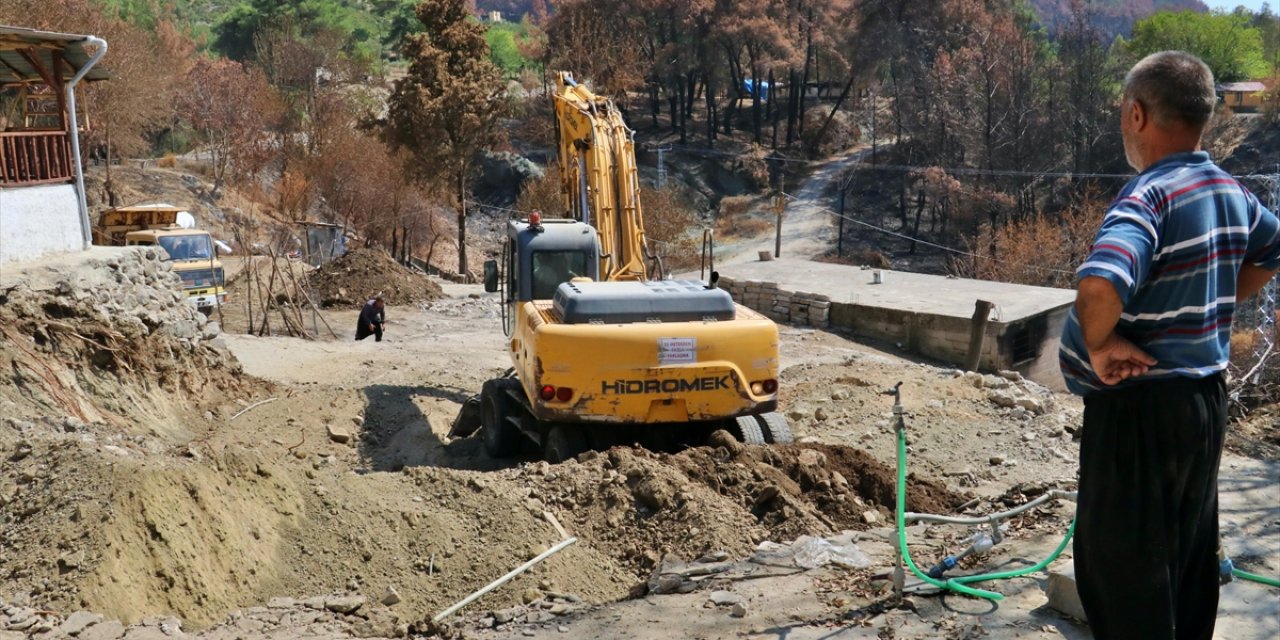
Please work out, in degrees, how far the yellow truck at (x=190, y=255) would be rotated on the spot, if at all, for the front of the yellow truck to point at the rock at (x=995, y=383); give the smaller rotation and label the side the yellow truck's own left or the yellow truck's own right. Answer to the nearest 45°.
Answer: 0° — it already faces it

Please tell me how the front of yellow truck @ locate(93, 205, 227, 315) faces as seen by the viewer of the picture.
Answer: facing the viewer and to the right of the viewer

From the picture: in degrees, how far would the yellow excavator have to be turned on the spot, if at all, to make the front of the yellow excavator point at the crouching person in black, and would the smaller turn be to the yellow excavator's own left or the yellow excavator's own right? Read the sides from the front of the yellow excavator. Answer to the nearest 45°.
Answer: approximately 45° to the yellow excavator's own left

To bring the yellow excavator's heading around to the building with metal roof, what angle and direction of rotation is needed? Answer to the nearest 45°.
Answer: approximately 45° to its left

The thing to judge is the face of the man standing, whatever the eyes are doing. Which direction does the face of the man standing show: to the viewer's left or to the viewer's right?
to the viewer's left

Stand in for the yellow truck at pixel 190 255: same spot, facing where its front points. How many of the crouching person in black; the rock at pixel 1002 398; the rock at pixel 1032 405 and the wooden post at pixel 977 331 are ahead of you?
4

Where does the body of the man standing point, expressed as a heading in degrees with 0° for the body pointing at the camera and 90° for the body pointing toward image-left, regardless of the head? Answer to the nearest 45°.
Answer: approximately 135°

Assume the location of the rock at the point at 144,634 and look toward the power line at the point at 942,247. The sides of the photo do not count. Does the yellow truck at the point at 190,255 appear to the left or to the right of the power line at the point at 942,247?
left

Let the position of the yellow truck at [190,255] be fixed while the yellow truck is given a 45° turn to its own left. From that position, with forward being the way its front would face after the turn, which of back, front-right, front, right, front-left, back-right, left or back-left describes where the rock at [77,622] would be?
right

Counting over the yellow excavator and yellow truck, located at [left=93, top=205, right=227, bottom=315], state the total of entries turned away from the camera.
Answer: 1

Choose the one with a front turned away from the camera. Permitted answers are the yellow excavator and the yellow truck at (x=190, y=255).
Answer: the yellow excavator

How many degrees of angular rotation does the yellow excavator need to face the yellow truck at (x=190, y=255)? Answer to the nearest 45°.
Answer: approximately 45° to its left

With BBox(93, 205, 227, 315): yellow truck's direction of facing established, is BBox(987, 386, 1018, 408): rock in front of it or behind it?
in front

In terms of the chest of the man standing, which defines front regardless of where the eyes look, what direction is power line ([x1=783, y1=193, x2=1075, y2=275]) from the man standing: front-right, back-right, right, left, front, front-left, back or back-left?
front-right

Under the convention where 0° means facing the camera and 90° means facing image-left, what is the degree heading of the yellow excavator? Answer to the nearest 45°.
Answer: approximately 180°
